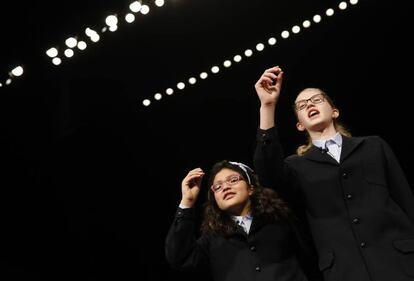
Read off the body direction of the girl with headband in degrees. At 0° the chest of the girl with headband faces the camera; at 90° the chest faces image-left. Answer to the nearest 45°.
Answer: approximately 0°

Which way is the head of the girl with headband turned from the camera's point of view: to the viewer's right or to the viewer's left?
to the viewer's left
